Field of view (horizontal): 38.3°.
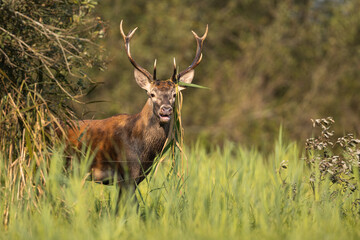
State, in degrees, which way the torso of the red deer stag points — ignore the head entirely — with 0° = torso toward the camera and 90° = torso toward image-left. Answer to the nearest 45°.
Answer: approximately 315°
